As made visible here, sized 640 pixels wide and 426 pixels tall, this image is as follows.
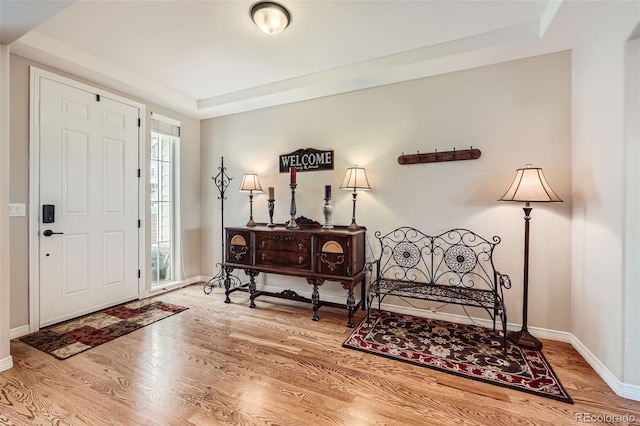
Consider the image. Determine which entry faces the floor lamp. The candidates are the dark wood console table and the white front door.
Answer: the white front door

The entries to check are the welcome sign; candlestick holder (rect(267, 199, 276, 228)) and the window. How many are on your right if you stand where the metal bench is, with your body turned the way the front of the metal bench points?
3

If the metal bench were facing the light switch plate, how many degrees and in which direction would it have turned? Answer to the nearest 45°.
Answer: approximately 45° to its right

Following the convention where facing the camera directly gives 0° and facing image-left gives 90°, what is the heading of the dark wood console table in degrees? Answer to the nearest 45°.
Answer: approximately 45°

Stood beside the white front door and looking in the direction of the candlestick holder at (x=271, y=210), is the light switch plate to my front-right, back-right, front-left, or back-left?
back-right

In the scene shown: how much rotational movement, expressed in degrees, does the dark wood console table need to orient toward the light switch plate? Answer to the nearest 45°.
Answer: approximately 45° to its right

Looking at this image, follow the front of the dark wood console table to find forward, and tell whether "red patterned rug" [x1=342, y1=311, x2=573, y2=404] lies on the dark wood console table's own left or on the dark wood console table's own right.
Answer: on the dark wood console table's own left

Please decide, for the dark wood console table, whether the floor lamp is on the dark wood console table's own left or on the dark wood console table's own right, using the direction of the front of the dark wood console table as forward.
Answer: on the dark wood console table's own left

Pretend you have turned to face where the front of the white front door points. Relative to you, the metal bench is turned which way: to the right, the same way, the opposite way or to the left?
to the right

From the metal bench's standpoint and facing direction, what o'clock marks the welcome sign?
The welcome sign is roughly at 3 o'clock from the metal bench.

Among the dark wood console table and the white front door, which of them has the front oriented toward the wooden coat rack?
the white front door
